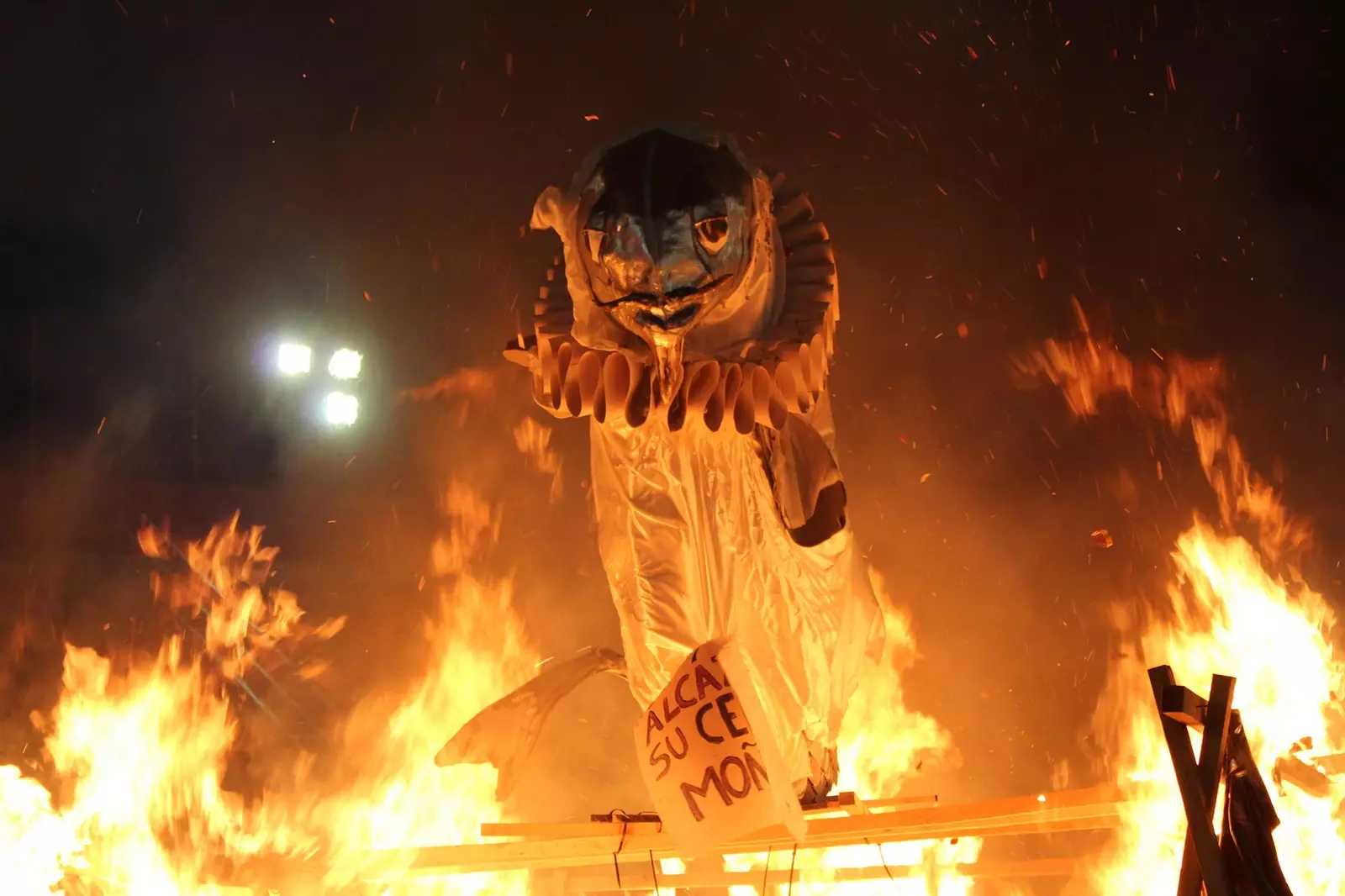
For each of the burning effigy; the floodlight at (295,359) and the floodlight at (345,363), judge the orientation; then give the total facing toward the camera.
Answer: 3

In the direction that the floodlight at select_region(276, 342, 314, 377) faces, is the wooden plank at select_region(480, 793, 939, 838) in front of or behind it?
in front

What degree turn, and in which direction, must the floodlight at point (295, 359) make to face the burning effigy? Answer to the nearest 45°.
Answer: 0° — it already faces it

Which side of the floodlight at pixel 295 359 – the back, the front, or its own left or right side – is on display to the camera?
front

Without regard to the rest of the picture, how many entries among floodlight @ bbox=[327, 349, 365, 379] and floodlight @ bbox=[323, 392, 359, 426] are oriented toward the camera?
2

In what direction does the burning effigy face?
toward the camera

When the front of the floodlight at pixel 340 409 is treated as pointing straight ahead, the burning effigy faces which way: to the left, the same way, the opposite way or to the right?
the same way

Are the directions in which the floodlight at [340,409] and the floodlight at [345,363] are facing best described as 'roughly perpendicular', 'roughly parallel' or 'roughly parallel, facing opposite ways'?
roughly parallel

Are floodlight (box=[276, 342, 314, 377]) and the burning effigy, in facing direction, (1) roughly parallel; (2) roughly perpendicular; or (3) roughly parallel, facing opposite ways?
roughly parallel

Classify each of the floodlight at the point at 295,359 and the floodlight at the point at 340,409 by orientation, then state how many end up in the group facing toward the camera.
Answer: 2

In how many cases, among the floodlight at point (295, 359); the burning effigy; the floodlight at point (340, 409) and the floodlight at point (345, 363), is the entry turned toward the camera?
4

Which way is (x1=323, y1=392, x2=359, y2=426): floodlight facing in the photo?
toward the camera
